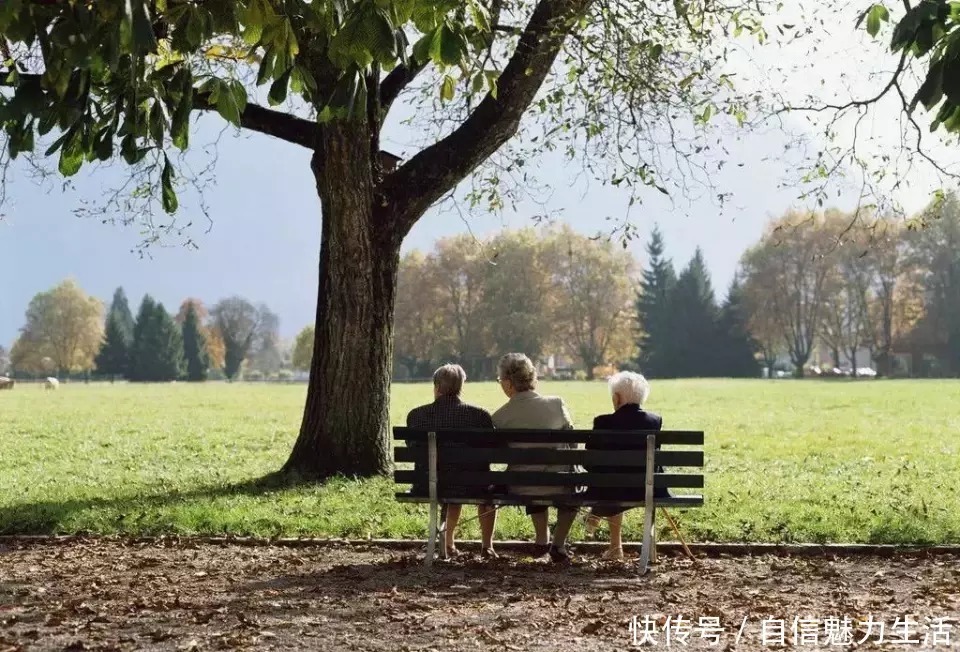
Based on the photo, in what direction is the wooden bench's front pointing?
away from the camera

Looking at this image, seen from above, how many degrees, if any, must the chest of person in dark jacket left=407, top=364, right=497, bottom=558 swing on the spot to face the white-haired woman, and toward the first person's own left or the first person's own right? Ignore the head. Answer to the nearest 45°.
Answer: approximately 90° to the first person's own right

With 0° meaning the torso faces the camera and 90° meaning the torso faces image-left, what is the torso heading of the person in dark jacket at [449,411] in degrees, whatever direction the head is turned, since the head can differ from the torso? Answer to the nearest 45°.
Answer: approximately 180°
